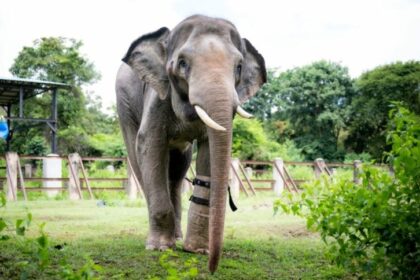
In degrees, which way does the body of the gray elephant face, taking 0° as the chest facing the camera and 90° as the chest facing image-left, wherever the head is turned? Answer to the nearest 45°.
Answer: approximately 315°

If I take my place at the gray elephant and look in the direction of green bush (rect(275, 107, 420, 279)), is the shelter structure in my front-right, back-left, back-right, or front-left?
back-left

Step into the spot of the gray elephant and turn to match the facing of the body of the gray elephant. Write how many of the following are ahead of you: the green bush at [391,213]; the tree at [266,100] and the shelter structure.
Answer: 1

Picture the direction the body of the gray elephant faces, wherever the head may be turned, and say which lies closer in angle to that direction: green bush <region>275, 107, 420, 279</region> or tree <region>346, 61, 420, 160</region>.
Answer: the green bush

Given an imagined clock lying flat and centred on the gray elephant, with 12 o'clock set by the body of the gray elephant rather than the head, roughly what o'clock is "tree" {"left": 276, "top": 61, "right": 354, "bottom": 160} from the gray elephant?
The tree is roughly at 8 o'clock from the gray elephant.

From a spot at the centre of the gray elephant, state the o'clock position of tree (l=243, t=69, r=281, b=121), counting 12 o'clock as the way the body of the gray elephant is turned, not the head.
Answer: The tree is roughly at 8 o'clock from the gray elephant.

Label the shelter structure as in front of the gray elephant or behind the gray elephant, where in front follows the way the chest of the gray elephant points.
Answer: behind

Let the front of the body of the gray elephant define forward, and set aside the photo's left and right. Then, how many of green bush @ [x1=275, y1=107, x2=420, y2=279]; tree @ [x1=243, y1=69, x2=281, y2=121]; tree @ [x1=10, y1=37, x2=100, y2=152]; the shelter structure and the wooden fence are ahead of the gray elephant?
1

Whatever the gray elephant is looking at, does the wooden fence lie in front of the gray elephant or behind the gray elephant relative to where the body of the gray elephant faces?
behind
